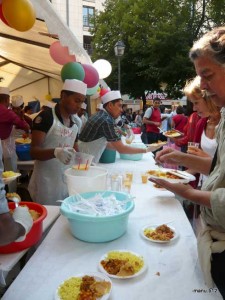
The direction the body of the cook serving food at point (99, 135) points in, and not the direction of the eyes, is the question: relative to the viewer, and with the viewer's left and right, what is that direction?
facing to the right of the viewer

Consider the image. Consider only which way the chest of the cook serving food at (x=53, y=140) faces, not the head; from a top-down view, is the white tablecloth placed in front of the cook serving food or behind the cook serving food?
in front

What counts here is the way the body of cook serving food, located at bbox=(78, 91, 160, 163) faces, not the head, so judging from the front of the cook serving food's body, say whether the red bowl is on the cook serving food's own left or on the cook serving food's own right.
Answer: on the cook serving food's own right

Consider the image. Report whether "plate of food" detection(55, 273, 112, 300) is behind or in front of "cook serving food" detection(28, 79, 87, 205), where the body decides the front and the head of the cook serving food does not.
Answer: in front

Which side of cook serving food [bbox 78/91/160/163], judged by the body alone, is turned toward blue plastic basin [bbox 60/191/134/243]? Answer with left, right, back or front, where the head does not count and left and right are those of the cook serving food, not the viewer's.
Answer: right

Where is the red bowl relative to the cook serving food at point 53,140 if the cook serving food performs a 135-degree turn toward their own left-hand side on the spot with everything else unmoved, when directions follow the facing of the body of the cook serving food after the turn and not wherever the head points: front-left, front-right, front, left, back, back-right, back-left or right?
back

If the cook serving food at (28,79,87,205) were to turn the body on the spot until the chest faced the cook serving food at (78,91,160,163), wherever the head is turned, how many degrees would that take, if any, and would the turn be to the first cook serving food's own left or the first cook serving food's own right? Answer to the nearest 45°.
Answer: approximately 90° to the first cook serving food's own left

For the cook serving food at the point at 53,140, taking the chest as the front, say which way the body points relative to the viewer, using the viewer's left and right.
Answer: facing the viewer and to the right of the viewer

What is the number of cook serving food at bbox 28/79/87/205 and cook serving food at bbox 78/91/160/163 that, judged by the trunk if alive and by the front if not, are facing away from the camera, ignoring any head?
0

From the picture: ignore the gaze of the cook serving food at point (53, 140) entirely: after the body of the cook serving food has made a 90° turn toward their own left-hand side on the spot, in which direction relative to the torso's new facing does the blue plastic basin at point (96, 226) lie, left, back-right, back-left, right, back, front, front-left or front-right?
back-right

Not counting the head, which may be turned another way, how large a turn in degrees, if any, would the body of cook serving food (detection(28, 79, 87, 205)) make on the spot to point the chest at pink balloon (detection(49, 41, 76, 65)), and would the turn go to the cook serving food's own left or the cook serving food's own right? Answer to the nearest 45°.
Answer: approximately 135° to the cook serving food's own left

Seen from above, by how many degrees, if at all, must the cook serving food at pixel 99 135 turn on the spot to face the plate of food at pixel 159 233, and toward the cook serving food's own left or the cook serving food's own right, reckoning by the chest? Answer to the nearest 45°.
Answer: approximately 90° to the cook serving food's own right
